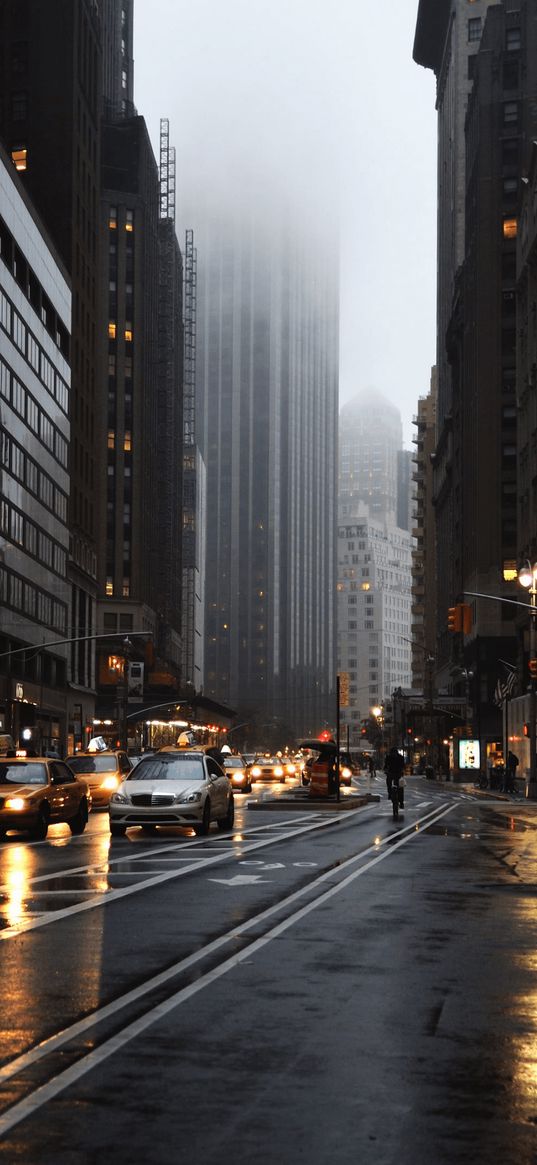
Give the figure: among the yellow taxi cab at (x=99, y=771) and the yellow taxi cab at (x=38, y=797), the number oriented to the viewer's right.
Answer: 0

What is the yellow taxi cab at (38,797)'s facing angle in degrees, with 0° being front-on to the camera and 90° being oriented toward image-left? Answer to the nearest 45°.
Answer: approximately 45°

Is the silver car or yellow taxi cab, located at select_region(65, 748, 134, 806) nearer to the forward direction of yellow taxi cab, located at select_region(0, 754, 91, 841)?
the silver car

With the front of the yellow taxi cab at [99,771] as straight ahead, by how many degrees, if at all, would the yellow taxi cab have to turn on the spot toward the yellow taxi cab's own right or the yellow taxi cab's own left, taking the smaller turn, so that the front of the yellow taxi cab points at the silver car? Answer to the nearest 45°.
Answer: approximately 45° to the yellow taxi cab's own left

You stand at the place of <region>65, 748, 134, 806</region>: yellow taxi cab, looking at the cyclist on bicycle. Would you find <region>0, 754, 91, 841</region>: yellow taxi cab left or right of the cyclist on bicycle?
right

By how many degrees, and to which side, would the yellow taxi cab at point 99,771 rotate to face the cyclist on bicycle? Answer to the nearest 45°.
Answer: approximately 90° to its left

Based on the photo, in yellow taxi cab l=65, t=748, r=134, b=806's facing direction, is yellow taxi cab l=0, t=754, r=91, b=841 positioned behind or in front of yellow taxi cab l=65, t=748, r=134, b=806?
in front

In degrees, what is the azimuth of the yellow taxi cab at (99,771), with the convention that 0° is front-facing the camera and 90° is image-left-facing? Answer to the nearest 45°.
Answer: approximately 45°

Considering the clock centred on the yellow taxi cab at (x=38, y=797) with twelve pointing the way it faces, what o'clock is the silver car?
The silver car is roughly at 9 o'clock from the yellow taxi cab.

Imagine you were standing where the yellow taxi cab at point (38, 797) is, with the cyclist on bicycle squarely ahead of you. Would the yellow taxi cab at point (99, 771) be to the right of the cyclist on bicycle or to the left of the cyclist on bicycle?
left
